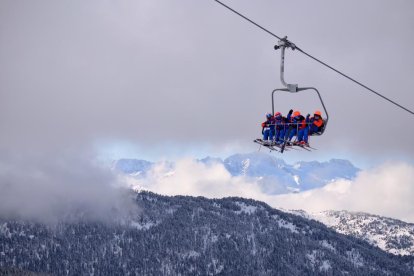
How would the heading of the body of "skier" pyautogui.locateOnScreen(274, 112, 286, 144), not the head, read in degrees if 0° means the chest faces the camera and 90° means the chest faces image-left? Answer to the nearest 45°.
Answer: approximately 45°

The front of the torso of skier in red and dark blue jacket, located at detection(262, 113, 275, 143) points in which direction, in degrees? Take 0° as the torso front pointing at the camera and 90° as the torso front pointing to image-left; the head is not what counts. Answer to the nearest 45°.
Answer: approximately 45°

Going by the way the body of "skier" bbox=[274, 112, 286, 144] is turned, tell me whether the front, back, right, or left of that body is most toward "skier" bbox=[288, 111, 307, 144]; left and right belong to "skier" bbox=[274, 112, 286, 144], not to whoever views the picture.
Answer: left

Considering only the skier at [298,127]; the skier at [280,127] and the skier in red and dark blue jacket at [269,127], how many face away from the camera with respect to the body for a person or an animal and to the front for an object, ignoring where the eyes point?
0

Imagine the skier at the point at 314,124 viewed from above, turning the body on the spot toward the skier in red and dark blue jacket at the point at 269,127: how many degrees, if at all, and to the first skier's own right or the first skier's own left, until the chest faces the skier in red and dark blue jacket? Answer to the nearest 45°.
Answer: approximately 90° to the first skier's own right

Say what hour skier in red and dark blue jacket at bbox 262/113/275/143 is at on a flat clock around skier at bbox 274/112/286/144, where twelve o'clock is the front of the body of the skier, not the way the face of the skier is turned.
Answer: The skier in red and dark blue jacket is roughly at 3 o'clock from the skier.

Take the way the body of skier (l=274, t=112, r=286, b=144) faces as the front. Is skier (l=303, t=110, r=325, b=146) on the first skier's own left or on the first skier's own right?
on the first skier's own left

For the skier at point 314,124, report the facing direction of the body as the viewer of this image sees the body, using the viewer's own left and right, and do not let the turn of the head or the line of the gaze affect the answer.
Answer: facing the viewer and to the left of the viewer

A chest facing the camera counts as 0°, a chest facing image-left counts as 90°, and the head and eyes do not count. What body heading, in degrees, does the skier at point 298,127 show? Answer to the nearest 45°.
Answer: approximately 45°

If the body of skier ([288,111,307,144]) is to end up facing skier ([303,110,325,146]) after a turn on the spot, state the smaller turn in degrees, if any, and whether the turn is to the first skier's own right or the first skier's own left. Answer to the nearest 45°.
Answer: approximately 90° to the first skier's own left

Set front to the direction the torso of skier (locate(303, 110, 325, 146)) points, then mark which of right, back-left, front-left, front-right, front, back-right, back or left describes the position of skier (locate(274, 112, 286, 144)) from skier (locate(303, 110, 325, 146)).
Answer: right

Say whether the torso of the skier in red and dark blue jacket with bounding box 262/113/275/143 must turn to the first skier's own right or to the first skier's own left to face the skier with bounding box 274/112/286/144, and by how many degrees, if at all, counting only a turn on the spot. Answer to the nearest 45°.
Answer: approximately 90° to the first skier's own left

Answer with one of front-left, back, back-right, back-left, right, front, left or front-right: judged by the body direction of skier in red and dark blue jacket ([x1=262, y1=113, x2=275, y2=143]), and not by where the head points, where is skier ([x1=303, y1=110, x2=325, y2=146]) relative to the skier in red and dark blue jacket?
left
